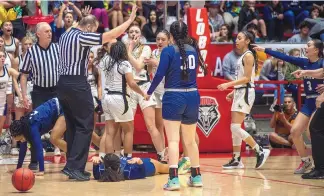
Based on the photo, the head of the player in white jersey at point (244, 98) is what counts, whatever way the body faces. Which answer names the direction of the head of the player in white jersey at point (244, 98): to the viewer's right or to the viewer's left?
to the viewer's left

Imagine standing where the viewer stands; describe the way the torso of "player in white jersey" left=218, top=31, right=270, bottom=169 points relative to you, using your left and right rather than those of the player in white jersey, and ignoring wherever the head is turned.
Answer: facing to the left of the viewer

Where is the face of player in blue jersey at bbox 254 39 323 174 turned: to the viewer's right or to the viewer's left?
to the viewer's left

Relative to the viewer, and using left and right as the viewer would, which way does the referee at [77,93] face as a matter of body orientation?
facing away from the viewer and to the right of the viewer

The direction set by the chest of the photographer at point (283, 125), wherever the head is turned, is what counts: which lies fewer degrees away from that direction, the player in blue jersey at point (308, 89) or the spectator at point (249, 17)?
the player in blue jersey
